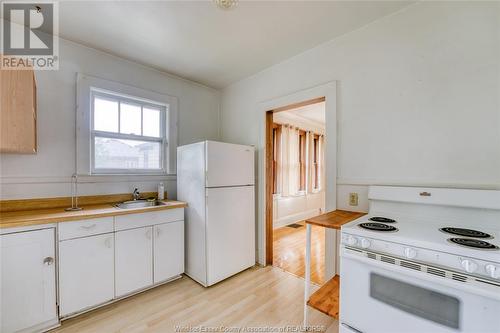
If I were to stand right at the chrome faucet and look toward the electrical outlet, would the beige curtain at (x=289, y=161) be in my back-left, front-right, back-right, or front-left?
front-left

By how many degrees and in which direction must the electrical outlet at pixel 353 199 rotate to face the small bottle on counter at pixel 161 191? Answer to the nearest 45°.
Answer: approximately 90° to its right

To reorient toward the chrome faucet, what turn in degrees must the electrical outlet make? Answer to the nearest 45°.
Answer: approximately 90° to its right

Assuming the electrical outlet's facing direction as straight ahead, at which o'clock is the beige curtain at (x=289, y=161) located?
The beige curtain is roughly at 5 o'clock from the electrical outlet.

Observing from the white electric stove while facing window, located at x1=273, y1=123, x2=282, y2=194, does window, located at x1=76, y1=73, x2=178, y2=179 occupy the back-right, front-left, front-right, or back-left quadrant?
front-left

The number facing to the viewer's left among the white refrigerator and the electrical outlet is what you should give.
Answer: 0

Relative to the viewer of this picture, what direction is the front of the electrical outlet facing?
facing the viewer

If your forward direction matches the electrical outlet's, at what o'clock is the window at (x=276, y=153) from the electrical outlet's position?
The window is roughly at 5 o'clock from the electrical outlet.

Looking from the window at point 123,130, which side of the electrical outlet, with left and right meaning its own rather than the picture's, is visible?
right

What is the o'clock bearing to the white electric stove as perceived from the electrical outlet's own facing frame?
The white electric stove is roughly at 11 o'clock from the electrical outlet.

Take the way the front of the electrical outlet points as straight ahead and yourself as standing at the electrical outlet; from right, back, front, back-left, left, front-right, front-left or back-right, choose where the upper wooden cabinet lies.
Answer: front-right

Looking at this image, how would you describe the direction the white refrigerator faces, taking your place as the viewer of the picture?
facing the viewer and to the right of the viewer
